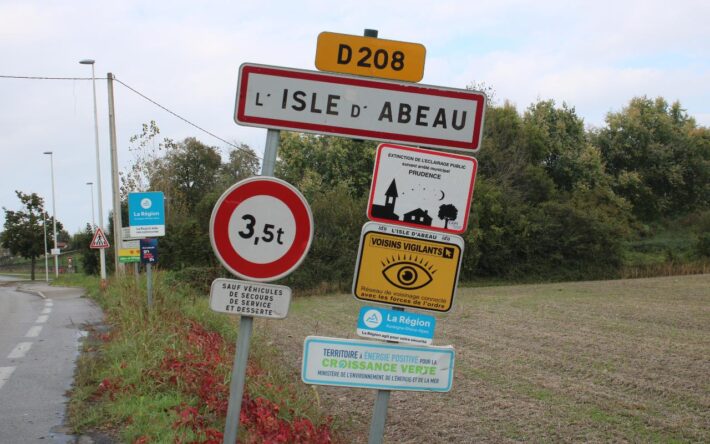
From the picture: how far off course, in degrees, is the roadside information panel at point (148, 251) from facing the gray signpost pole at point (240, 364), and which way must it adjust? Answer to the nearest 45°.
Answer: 0° — it already faces it

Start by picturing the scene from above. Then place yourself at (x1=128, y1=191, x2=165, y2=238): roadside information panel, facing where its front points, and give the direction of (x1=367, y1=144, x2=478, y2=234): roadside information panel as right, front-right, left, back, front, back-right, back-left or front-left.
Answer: front

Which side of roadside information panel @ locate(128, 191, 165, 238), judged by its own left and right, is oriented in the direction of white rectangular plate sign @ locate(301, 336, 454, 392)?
front

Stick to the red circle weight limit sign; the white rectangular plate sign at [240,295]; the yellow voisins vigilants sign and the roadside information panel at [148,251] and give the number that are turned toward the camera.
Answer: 4

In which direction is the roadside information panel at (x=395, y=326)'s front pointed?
toward the camera

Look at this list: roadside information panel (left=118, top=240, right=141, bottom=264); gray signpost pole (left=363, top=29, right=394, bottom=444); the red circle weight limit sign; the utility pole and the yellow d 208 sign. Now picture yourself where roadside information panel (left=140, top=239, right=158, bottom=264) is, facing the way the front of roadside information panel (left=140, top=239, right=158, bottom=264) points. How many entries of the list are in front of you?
3

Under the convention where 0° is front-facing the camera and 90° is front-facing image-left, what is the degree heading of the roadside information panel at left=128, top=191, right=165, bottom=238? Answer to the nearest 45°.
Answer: approximately 0°

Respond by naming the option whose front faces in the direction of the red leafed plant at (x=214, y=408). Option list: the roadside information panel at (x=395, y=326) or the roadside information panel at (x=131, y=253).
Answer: the roadside information panel at (x=131, y=253)

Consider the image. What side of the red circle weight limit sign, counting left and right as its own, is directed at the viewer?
front

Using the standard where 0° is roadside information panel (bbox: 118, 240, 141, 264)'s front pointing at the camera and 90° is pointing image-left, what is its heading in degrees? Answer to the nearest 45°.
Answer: approximately 0°

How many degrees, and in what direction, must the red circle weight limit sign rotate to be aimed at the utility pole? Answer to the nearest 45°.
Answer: approximately 180°

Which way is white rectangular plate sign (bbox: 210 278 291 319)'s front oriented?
toward the camera

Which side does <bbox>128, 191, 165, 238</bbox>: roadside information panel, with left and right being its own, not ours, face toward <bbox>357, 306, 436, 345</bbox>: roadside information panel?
front
